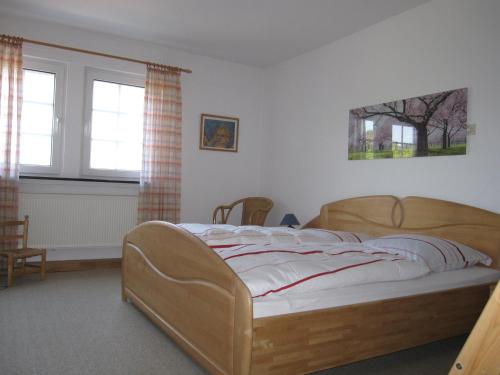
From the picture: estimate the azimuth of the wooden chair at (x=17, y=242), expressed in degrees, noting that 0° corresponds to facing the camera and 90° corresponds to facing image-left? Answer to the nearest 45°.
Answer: approximately 315°

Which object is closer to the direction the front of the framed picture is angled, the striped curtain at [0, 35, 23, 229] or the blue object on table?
the blue object on table

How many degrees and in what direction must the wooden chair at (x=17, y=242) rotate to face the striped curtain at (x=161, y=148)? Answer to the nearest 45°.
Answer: approximately 45° to its left

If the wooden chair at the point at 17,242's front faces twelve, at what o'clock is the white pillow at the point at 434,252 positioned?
The white pillow is roughly at 12 o'clock from the wooden chair.

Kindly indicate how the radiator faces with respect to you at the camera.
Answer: facing the viewer

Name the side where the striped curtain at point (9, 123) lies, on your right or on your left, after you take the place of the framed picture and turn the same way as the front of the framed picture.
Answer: on your right

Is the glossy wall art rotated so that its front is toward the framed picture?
no

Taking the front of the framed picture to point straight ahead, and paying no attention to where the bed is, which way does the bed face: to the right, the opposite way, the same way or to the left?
to the right

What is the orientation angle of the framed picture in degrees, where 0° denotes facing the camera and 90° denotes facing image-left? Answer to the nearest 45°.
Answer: approximately 315°

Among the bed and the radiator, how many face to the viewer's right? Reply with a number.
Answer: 0

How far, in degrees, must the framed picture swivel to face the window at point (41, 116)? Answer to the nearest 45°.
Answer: approximately 90° to its right

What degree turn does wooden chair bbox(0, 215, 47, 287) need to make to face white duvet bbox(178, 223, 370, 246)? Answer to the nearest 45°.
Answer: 0° — it already faces it

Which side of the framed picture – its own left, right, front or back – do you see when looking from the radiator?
right

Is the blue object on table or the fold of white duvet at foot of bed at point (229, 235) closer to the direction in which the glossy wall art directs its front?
the fold of white duvet at foot of bed

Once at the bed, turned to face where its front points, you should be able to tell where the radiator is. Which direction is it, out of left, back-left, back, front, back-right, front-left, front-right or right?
right

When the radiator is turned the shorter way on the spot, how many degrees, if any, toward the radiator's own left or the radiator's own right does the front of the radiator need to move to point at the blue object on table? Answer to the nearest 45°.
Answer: approximately 90° to the radiator's own left

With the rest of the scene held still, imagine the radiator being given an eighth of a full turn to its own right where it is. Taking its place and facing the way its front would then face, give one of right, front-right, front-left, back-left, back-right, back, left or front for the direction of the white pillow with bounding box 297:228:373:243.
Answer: left
